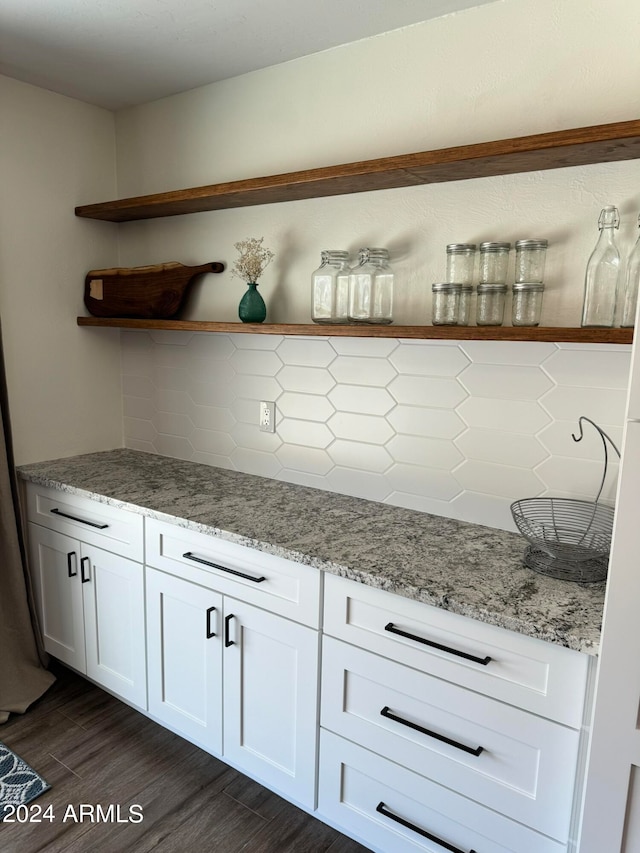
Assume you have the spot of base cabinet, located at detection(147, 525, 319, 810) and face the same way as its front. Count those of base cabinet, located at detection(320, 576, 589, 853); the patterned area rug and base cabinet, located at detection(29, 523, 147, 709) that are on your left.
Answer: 1

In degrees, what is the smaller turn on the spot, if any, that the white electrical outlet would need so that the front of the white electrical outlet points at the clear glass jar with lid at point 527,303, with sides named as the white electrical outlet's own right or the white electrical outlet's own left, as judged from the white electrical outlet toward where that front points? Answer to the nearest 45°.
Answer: approximately 90° to the white electrical outlet's own left

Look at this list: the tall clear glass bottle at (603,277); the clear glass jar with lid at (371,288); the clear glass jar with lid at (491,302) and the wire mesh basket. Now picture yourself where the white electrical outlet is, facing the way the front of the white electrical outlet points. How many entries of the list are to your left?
4

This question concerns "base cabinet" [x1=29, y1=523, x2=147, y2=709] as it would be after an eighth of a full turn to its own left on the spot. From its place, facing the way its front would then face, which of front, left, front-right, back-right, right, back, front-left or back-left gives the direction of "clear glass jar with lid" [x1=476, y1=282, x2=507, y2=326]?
front-left

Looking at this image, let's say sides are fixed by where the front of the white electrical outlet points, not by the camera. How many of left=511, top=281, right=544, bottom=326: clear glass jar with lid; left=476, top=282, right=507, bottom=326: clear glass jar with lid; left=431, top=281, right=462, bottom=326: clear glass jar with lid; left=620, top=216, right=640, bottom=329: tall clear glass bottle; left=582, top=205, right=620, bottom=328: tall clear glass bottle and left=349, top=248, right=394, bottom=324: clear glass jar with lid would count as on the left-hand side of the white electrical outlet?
6
